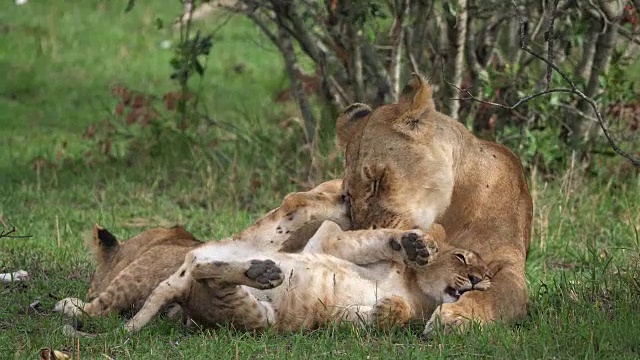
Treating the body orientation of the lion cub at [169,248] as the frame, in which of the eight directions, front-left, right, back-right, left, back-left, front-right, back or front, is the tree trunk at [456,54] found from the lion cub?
back-right

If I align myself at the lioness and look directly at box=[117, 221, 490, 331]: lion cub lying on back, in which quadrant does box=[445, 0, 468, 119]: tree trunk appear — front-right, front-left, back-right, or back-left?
back-right

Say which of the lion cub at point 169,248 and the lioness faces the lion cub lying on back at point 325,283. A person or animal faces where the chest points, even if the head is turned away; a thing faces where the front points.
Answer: the lioness

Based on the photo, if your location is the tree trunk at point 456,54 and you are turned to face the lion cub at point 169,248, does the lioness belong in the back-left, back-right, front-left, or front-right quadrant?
front-left

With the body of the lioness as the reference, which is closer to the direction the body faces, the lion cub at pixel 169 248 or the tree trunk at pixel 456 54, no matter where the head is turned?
the lion cub

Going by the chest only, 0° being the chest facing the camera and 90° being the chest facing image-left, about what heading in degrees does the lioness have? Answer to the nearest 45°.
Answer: approximately 45°

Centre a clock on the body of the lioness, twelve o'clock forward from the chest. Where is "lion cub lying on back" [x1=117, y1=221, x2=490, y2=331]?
The lion cub lying on back is roughly at 12 o'clock from the lioness.

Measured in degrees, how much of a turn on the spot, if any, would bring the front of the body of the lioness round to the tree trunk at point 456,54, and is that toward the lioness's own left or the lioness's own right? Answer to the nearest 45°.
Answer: approximately 135° to the lioness's own right

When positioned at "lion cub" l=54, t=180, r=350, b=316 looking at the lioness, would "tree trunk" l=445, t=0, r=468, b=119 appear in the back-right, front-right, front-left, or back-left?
front-left

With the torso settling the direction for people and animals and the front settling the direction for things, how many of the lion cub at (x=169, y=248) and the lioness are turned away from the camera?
0
